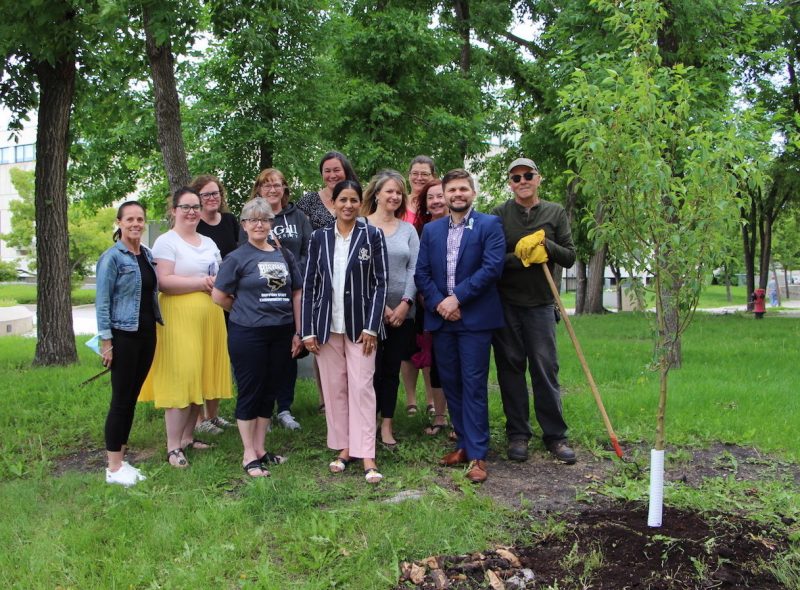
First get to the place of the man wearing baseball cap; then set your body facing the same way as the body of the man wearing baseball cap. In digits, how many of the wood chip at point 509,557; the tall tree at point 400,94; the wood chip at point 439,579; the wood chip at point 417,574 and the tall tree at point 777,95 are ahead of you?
3

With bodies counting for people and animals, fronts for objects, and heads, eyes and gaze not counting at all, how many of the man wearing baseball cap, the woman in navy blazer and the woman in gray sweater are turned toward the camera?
3

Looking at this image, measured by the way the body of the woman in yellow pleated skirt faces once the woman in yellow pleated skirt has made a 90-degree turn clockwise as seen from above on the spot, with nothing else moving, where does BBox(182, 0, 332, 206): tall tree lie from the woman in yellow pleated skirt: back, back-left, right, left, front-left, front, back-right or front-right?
back-right

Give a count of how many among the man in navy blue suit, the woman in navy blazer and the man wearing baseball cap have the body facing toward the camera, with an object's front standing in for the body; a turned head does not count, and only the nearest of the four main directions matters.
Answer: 3

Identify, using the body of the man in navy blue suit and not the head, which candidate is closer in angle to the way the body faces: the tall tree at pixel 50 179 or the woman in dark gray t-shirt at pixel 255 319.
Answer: the woman in dark gray t-shirt

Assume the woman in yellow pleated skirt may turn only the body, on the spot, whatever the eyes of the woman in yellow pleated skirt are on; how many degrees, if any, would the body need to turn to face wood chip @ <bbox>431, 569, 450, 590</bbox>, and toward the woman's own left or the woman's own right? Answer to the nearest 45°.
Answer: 0° — they already face it

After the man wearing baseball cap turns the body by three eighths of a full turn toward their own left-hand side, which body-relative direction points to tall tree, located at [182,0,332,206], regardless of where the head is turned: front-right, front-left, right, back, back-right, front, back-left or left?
left

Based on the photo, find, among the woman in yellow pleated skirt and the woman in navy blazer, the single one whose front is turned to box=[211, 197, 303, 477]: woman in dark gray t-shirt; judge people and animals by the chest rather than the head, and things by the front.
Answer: the woman in yellow pleated skirt

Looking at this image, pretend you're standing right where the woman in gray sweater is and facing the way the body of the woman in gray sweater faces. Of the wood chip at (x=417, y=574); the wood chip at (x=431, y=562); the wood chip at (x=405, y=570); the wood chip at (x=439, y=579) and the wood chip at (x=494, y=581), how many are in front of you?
5

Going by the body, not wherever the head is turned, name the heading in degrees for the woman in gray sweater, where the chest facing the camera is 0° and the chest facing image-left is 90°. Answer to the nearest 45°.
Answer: approximately 0°

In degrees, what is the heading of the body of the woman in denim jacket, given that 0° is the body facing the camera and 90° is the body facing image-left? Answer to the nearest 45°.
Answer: approximately 315°

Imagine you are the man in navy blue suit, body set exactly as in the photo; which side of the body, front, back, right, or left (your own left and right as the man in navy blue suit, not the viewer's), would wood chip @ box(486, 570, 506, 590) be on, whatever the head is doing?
front
